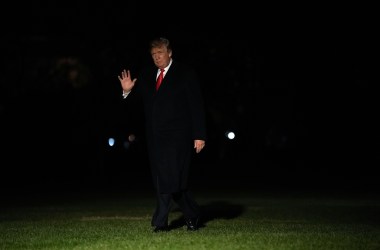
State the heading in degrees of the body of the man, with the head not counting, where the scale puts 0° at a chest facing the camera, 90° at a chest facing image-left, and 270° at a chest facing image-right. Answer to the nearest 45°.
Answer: approximately 45°

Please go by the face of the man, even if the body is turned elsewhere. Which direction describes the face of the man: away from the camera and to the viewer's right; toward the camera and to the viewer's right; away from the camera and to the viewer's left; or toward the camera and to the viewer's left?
toward the camera and to the viewer's left
